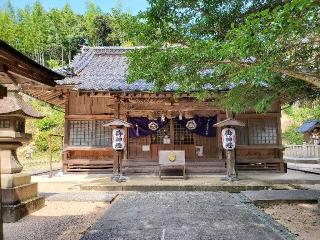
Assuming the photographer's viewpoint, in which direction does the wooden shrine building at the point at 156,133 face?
facing the viewer

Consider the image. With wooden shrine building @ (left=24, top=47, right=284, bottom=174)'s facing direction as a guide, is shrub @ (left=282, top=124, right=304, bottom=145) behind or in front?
behind

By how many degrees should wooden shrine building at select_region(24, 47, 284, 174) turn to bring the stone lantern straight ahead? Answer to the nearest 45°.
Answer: approximately 45° to its right

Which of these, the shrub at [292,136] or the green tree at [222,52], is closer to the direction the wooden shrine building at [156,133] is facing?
the green tree

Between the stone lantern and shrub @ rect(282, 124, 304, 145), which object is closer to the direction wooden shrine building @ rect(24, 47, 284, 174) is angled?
the stone lantern

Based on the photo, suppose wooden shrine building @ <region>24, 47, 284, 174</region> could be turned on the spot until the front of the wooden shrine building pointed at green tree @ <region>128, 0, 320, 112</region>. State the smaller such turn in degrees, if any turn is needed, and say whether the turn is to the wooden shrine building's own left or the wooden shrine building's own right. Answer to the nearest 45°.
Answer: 0° — it already faces it
